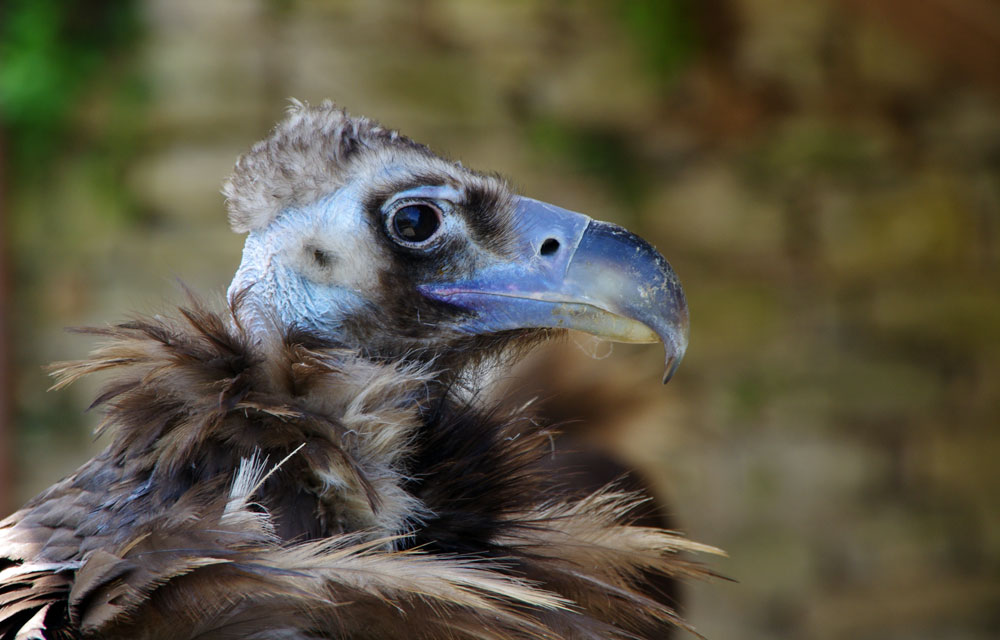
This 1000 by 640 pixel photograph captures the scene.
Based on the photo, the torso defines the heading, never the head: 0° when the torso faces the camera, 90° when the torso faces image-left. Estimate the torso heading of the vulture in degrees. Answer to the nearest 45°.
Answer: approximately 270°
